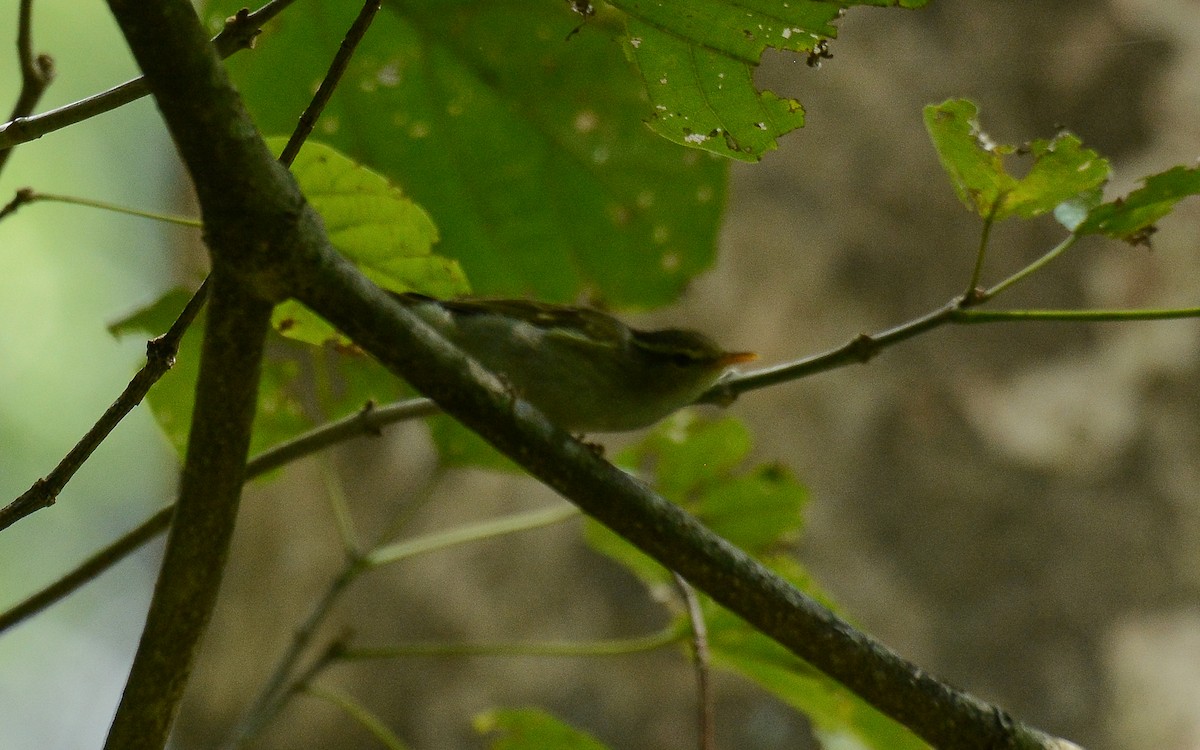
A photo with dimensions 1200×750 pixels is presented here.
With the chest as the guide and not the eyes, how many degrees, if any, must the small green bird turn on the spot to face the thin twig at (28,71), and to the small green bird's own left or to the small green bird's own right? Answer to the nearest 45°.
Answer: approximately 135° to the small green bird's own right

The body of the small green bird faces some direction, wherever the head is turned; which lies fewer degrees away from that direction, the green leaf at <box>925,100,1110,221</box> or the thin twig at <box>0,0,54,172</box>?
the green leaf

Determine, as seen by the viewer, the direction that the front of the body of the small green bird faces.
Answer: to the viewer's right
